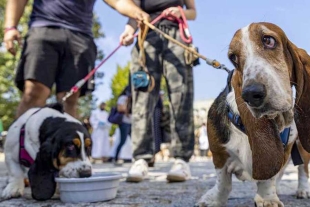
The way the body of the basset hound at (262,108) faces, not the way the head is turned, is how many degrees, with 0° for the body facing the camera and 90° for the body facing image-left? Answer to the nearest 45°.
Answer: approximately 45°

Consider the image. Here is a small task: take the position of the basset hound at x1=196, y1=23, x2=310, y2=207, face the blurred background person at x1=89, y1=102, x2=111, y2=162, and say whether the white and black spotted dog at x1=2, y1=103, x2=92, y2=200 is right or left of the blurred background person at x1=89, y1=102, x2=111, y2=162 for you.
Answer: left

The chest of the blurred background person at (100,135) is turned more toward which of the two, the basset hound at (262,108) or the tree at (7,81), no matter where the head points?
the basset hound

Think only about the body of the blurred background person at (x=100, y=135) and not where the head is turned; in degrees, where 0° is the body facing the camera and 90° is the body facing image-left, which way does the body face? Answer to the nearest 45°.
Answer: approximately 0°

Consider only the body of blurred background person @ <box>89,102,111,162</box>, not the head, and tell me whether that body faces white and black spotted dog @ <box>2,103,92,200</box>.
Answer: yes

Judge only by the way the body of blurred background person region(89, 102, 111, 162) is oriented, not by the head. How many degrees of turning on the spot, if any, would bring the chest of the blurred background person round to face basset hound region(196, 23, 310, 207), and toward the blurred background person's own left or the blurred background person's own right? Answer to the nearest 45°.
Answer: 0° — they already face it

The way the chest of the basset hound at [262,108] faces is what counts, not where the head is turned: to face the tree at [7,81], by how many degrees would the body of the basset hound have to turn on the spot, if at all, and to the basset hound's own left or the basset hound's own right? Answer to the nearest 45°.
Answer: approximately 90° to the basset hound's own right

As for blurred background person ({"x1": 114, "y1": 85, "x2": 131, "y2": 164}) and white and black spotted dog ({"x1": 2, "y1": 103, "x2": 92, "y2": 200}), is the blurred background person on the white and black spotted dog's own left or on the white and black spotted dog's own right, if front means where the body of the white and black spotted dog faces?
on the white and black spotted dog's own left

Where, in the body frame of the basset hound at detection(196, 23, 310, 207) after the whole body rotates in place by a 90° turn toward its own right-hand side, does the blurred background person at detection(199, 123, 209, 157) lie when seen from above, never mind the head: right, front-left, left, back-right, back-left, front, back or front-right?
front-right

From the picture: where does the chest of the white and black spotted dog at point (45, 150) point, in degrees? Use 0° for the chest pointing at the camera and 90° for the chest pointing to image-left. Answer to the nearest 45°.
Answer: approximately 315°

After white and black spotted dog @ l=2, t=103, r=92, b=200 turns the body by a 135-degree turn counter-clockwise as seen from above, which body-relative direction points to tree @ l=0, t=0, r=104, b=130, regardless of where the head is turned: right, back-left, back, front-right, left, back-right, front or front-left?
front
